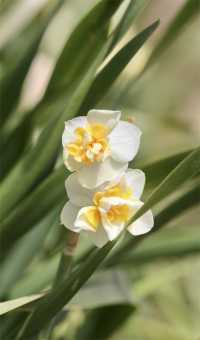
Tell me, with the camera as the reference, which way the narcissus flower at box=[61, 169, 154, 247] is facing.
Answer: facing the viewer

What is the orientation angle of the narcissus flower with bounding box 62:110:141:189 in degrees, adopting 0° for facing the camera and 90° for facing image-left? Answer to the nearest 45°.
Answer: approximately 45°

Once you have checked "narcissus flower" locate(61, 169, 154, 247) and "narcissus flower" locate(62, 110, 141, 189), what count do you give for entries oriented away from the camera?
0
